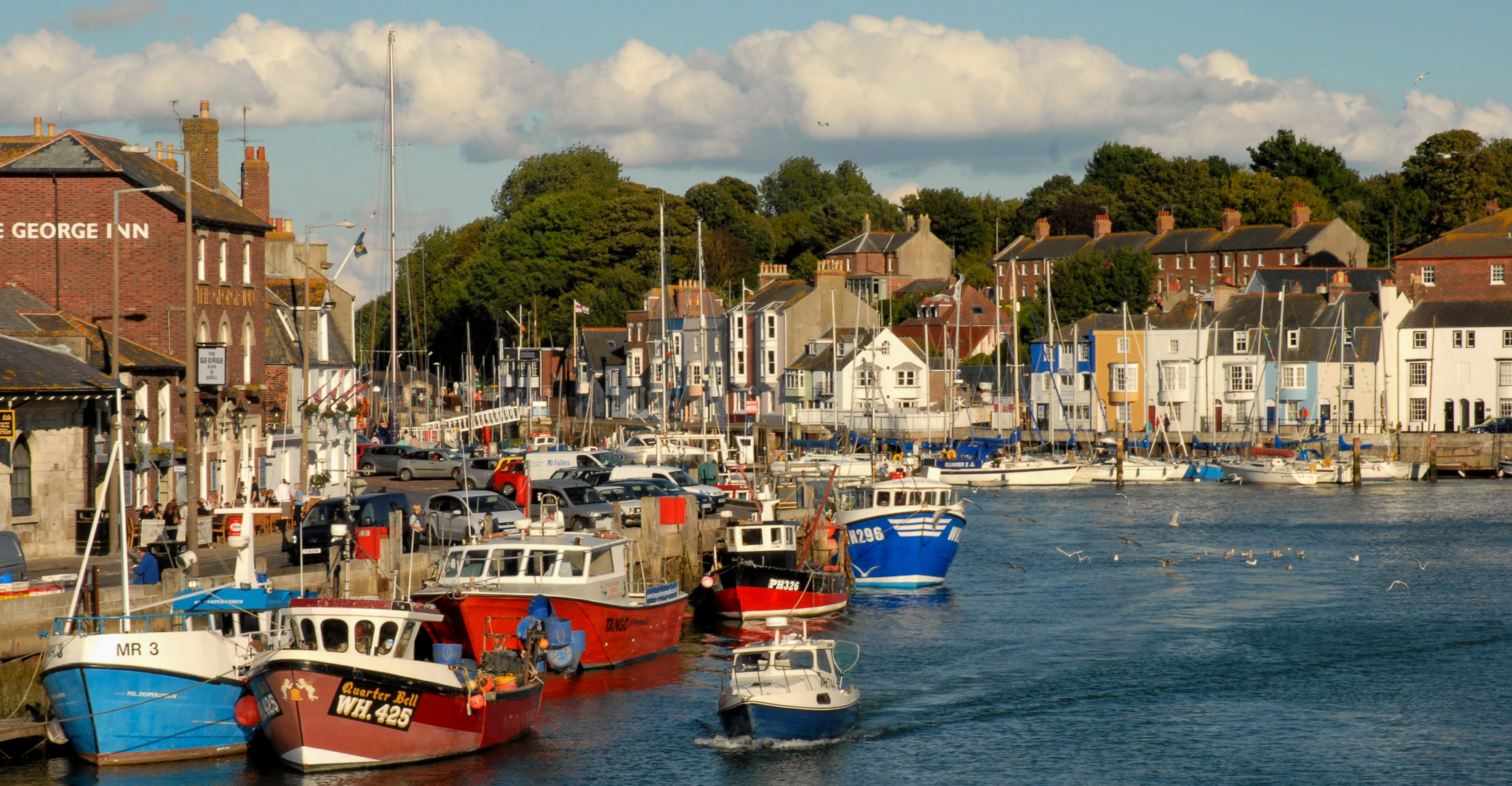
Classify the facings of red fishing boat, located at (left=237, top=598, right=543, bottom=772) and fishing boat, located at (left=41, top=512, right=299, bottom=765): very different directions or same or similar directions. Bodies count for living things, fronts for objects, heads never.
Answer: same or similar directions

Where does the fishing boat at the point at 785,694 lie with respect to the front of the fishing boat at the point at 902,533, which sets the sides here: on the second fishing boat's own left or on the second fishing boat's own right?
on the second fishing boat's own right

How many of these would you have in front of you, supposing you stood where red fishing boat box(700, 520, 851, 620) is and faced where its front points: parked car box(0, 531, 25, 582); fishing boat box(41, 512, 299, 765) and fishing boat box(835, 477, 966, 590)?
2

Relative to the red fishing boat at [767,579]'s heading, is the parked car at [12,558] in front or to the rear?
in front

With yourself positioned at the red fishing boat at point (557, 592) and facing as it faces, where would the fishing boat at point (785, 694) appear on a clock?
The fishing boat is roughly at 9 o'clock from the red fishing boat.

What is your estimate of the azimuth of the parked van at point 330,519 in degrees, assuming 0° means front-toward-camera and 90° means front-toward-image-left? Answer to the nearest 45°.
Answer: approximately 45°

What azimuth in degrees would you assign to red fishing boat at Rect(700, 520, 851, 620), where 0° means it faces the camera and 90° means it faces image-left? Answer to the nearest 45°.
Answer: approximately 45°

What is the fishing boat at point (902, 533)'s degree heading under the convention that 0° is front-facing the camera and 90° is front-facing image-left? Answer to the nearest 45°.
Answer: approximately 315°

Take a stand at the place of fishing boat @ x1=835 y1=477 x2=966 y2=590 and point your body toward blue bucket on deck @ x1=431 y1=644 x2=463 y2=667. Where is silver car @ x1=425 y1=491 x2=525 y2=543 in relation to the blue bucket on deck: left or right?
right

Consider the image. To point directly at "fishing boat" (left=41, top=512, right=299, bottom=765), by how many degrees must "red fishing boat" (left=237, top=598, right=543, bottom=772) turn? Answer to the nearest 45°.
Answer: approximately 45° to its right

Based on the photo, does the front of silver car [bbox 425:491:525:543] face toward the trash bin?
no

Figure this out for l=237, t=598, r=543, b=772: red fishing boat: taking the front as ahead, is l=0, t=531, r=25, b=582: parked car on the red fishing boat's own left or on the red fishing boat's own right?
on the red fishing boat's own right

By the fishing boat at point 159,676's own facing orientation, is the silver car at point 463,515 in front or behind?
behind

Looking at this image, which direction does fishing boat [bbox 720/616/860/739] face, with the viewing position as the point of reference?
facing the viewer and to the left of the viewer

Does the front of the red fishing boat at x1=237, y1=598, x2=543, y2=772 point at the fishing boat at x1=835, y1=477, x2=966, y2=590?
no

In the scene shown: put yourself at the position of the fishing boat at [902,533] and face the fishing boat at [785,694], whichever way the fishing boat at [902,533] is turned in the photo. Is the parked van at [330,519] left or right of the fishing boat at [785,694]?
right

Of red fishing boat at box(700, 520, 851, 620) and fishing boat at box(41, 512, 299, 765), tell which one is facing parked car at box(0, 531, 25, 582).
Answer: the red fishing boat

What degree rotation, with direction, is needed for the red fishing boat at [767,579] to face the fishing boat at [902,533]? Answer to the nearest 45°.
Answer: approximately 180°

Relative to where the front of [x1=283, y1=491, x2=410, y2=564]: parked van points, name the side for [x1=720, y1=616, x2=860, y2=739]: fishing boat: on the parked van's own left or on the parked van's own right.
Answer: on the parked van's own left

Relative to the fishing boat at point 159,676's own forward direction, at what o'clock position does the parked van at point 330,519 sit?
The parked van is roughly at 5 o'clock from the fishing boat.
